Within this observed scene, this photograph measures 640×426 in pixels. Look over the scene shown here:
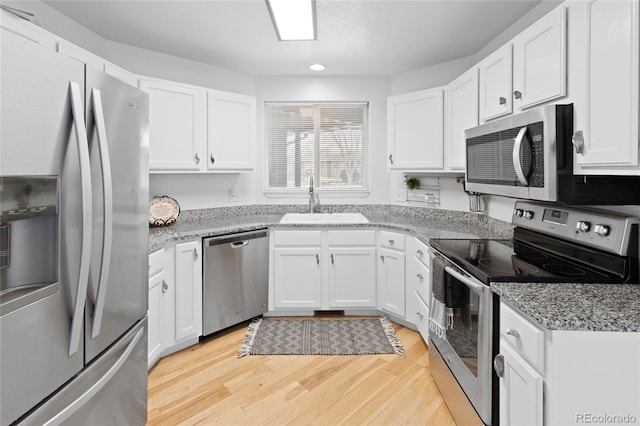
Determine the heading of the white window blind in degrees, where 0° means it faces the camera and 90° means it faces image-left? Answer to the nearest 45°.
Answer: approximately 0°

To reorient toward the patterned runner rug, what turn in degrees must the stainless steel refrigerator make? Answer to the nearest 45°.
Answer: approximately 90° to its left

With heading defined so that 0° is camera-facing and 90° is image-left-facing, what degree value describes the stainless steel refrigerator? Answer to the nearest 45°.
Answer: approximately 315°

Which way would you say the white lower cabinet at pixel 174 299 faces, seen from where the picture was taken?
facing the viewer and to the right of the viewer
